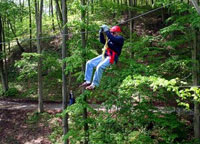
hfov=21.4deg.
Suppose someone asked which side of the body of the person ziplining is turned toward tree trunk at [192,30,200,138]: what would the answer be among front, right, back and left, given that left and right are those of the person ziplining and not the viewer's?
back

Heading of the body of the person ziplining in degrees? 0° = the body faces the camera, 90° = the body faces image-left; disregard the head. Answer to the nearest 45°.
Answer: approximately 45°
